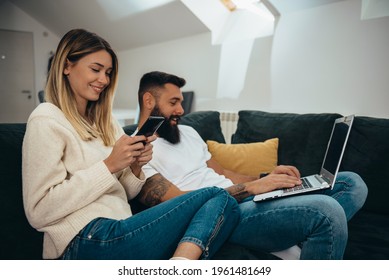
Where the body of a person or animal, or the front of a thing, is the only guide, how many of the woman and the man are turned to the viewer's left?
0

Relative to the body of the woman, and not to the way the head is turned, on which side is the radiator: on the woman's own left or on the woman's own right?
on the woman's own left

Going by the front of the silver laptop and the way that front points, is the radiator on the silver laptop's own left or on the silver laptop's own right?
on the silver laptop's own right

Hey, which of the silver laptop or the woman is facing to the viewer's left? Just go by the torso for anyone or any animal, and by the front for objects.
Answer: the silver laptop

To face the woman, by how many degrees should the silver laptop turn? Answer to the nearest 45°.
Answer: approximately 45° to its left

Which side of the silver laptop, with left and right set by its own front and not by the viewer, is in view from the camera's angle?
left

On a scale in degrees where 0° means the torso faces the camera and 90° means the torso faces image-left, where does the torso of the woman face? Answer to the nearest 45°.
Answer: approximately 315°

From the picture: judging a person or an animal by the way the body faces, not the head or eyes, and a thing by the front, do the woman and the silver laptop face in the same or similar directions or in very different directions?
very different directions

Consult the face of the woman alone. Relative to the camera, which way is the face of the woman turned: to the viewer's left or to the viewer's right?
to the viewer's right

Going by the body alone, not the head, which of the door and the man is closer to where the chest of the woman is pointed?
the man

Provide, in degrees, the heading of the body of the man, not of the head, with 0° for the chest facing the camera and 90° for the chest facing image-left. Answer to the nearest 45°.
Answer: approximately 315°

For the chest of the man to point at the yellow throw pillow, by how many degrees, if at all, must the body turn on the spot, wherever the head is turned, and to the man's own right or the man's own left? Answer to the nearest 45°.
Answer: approximately 135° to the man's own left

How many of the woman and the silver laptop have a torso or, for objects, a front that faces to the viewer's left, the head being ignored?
1

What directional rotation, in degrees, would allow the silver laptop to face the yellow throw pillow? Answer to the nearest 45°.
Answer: approximately 45° to its right
